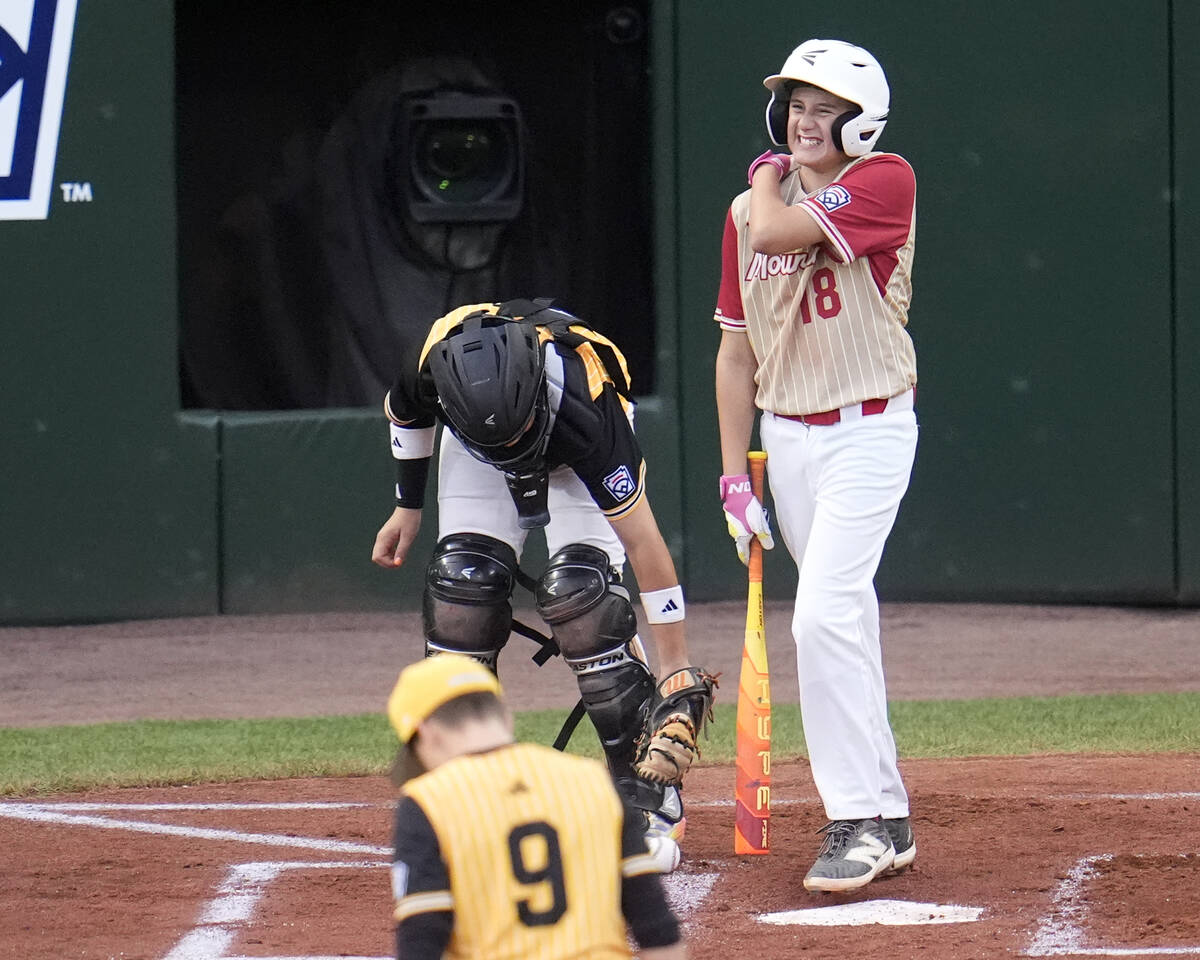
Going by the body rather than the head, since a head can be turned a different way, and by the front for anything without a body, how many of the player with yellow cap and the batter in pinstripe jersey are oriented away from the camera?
1

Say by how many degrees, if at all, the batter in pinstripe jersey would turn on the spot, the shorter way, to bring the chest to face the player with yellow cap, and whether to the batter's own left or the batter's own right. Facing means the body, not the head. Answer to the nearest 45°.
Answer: approximately 45° to the batter's own left

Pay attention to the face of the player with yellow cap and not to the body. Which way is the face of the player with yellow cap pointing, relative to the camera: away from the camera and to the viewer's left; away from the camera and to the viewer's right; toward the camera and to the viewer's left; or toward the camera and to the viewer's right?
away from the camera and to the viewer's left

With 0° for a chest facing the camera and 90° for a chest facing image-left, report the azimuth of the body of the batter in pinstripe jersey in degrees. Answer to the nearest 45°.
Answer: approximately 45°

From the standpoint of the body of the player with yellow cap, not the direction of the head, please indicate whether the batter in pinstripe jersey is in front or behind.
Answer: in front

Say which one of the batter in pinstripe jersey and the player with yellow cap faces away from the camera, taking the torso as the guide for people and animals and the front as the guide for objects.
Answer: the player with yellow cap

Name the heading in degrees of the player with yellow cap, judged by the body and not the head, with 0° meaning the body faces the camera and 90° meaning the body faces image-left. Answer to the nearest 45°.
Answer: approximately 180°
